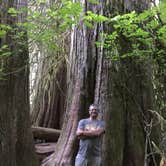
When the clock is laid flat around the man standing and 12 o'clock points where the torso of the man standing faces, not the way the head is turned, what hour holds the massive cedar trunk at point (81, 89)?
The massive cedar trunk is roughly at 6 o'clock from the man standing.

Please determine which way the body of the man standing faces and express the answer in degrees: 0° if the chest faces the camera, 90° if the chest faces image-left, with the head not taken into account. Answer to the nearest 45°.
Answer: approximately 0°

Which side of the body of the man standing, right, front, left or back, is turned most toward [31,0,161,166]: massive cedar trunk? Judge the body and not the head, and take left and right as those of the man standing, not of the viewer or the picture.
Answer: back
